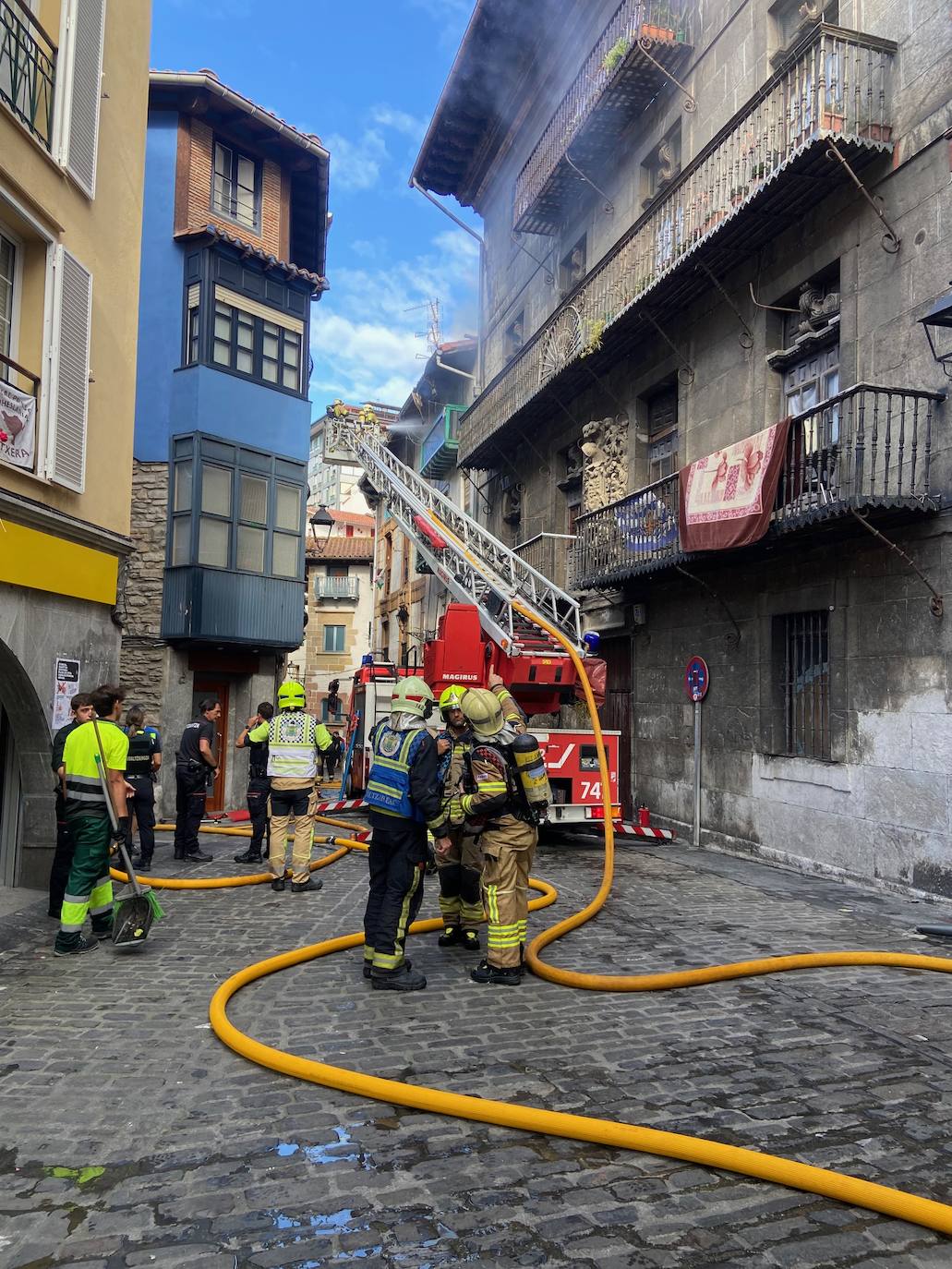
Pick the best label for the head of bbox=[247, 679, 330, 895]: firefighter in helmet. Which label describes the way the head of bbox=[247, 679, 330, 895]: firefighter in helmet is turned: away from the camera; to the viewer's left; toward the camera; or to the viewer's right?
away from the camera

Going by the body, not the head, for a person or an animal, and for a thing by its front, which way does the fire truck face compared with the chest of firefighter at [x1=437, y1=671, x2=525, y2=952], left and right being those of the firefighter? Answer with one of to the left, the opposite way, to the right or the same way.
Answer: the opposite way

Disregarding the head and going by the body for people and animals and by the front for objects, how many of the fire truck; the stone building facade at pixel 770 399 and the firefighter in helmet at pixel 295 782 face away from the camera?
2

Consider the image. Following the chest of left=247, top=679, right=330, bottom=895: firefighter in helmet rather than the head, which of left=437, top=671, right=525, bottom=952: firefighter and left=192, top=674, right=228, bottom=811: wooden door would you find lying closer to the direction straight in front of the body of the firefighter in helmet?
the wooden door

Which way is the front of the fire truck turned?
away from the camera

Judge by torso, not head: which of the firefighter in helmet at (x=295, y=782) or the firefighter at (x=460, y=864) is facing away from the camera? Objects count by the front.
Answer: the firefighter in helmet

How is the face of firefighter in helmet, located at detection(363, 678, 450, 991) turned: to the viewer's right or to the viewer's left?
to the viewer's right

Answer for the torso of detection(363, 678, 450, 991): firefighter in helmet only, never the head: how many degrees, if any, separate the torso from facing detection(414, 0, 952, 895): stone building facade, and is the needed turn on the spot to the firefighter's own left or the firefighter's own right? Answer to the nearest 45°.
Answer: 0° — they already face it

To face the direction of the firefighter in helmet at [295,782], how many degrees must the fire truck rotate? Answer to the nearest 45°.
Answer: approximately 135° to its left

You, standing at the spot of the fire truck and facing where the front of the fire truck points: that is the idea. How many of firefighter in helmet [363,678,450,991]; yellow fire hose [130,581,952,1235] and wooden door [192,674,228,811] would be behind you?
2

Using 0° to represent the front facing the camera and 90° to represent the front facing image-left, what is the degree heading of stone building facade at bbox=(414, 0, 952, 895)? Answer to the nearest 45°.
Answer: approximately 45°

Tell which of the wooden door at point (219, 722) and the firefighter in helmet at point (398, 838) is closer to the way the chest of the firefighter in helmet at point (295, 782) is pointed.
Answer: the wooden door

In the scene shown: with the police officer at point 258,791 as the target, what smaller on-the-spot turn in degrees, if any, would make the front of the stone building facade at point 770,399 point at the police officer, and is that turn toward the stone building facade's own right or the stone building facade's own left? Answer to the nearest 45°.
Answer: approximately 45° to the stone building facade's own right

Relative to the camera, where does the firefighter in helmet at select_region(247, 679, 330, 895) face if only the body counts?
away from the camera
